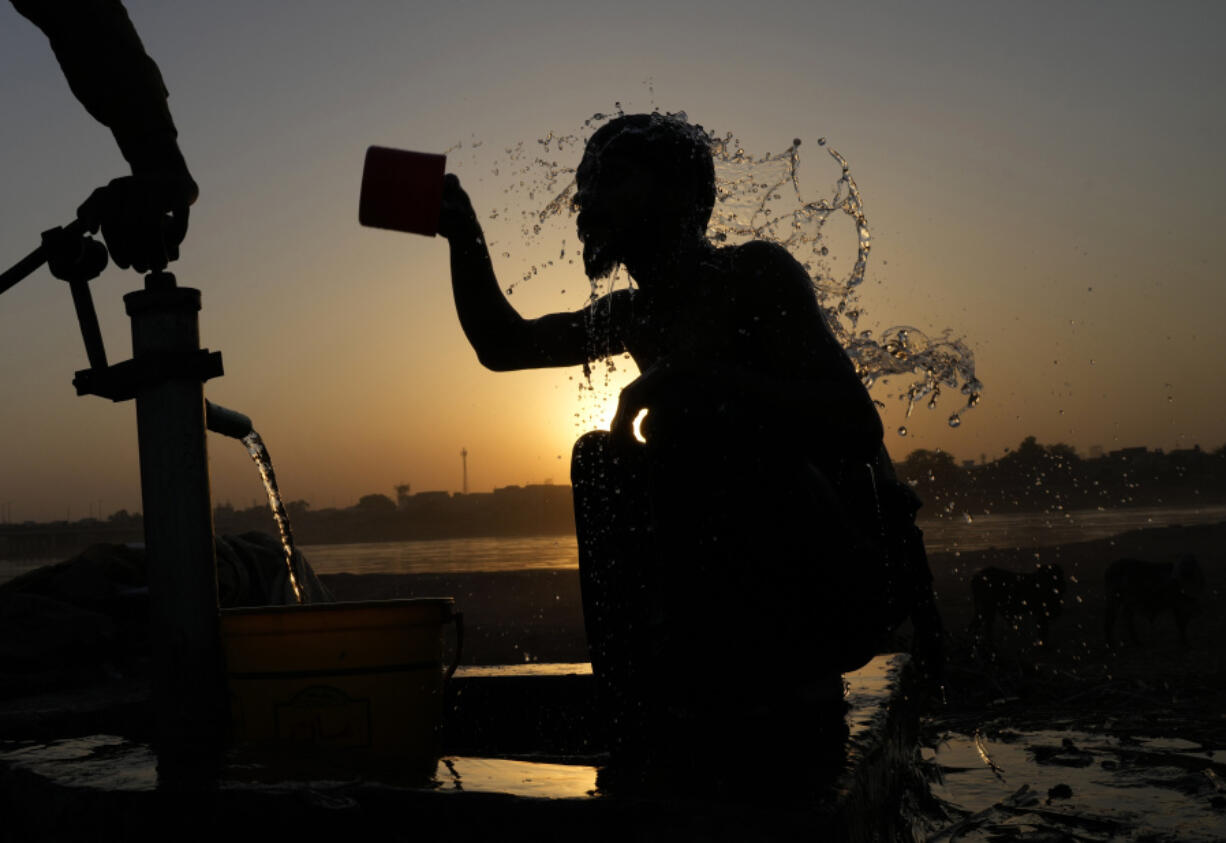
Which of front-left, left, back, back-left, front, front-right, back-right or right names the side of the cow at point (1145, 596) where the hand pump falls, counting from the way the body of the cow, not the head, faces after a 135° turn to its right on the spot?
front-left

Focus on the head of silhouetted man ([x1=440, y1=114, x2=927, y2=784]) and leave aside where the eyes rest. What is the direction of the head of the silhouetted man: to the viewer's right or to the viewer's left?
to the viewer's left

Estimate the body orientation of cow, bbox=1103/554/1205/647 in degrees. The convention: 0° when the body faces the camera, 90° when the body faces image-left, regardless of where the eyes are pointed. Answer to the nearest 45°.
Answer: approximately 270°

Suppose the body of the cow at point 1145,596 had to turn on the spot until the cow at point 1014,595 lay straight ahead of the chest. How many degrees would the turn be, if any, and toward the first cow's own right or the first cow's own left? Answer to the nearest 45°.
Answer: approximately 180°
